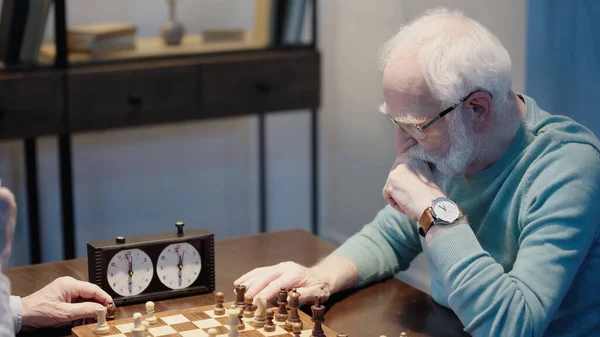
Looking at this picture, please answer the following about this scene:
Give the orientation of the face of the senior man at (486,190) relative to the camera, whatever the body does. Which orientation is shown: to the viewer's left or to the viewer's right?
to the viewer's left

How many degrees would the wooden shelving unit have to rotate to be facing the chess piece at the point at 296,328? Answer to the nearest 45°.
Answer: approximately 45° to its right

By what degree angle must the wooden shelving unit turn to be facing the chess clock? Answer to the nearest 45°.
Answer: approximately 45° to its right

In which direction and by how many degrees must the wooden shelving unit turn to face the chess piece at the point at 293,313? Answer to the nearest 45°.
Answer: approximately 45° to its right

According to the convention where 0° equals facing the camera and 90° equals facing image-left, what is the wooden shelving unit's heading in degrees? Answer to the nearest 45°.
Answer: approximately 315°

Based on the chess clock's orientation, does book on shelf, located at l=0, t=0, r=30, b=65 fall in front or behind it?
behind

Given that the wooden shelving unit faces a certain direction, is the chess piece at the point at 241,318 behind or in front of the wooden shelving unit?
in front

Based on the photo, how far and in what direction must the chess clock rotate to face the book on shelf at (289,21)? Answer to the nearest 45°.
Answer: approximately 135° to its left

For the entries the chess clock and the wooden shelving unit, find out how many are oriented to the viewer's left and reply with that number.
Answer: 0

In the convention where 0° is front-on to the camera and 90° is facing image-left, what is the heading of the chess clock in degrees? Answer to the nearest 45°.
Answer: approximately 315°

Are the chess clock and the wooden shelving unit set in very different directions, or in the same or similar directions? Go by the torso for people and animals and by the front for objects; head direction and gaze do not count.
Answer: same or similar directions
